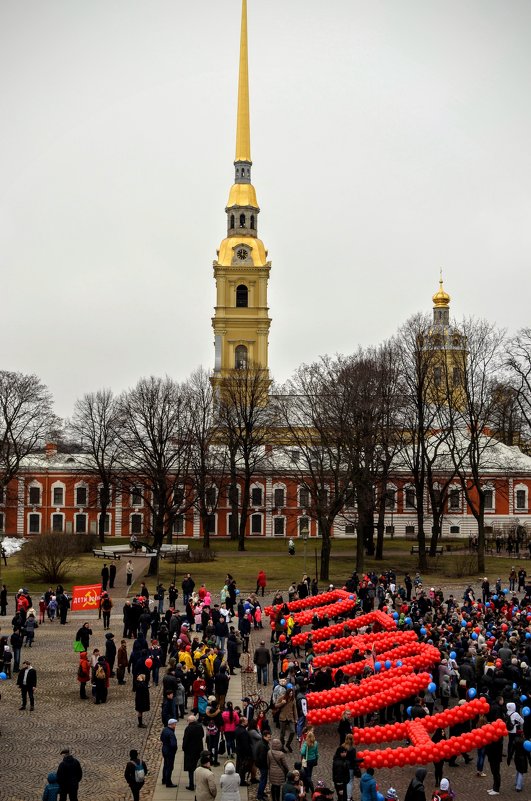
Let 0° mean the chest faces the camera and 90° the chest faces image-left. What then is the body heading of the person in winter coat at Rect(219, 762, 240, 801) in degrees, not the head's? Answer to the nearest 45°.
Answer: approximately 180°

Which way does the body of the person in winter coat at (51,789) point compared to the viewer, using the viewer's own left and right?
facing away from the viewer

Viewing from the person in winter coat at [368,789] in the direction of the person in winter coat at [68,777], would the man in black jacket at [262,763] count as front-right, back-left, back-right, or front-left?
front-right

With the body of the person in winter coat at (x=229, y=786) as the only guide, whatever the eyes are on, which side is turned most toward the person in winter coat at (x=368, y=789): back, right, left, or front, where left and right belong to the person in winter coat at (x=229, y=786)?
right

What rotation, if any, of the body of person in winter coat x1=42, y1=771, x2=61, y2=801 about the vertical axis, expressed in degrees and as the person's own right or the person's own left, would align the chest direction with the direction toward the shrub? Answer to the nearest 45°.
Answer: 0° — they already face it

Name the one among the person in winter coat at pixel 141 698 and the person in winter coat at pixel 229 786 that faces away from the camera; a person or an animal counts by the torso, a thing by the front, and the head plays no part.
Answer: the person in winter coat at pixel 229 786

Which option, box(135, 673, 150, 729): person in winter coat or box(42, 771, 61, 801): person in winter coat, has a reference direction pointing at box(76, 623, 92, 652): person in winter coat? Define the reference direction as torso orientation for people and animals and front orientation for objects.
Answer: box(42, 771, 61, 801): person in winter coat

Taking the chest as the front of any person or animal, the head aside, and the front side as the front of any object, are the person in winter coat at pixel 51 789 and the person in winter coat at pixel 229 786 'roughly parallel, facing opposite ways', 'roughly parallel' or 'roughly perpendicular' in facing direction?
roughly parallel

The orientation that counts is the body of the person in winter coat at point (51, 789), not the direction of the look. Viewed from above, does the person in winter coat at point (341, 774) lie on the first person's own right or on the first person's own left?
on the first person's own right

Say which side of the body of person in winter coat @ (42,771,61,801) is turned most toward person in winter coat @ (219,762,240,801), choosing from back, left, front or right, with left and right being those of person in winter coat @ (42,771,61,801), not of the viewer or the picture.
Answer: right

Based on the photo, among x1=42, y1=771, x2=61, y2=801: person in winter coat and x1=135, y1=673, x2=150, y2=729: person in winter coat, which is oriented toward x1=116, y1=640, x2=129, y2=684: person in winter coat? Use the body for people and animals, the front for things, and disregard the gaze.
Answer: x1=42, y1=771, x2=61, y2=801: person in winter coat

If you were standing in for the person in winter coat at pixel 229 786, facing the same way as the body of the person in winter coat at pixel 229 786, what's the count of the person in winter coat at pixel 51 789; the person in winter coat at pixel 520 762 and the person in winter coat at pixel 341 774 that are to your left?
1
